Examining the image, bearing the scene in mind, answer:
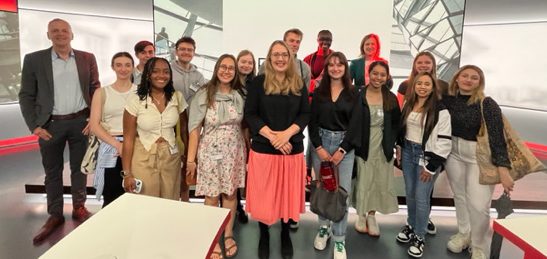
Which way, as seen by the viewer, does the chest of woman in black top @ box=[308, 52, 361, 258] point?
toward the camera

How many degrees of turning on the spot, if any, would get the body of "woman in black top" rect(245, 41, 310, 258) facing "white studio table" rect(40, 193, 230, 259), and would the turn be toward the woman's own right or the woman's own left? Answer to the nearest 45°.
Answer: approximately 45° to the woman's own right

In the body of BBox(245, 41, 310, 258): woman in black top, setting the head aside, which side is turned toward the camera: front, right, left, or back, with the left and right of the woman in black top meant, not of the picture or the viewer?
front

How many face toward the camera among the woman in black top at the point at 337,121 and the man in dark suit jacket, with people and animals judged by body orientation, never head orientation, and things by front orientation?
2

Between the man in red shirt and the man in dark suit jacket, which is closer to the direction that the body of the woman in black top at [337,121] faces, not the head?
the man in dark suit jacket

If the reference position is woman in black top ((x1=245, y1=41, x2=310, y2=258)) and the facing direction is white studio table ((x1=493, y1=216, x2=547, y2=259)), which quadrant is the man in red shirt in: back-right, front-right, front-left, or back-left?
back-left

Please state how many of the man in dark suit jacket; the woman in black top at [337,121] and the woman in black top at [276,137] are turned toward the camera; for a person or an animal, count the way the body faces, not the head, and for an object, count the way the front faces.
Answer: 3

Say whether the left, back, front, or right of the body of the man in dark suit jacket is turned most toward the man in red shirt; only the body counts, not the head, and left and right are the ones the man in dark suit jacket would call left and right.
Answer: left

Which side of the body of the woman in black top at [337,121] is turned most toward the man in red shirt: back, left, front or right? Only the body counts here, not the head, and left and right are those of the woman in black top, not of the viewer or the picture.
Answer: back

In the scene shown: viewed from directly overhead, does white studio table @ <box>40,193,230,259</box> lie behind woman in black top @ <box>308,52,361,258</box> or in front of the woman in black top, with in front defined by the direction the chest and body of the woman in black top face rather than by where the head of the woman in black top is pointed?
in front

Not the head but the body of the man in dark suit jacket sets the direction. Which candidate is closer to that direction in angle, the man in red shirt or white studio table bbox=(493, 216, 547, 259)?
the white studio table

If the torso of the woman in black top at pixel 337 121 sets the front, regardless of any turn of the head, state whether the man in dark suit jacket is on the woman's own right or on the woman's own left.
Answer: on the woman's own right

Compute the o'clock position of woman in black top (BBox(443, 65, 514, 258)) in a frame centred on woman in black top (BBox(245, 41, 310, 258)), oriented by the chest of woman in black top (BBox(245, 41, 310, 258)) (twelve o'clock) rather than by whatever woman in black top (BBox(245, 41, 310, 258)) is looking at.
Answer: woman in black top (BBox(443, 65, 514, 258)) is roughly at 9 o'clock from woman in black top (BBox(245, 41, 310, 258)).
